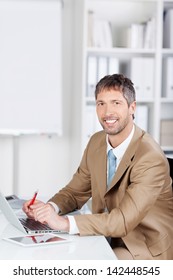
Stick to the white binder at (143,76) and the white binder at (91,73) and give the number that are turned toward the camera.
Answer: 2

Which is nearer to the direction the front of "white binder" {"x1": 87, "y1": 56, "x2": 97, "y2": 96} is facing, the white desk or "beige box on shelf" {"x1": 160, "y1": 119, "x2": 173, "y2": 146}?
the white desk

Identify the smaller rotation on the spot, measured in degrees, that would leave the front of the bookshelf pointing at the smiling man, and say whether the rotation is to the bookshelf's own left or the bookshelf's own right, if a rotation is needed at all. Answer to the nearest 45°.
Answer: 0° — it already faces them

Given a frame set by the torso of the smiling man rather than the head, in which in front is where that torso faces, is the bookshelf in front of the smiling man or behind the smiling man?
behind
